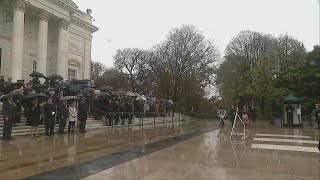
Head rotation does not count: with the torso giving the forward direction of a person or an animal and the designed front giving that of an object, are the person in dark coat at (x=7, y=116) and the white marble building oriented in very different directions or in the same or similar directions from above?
same or similar directions

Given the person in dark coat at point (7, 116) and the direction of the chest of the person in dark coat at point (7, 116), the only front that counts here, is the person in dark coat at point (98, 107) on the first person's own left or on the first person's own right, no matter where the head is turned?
on the first person's own left

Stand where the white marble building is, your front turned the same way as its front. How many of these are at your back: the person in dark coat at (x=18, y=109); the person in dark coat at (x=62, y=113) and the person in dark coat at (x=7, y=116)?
0

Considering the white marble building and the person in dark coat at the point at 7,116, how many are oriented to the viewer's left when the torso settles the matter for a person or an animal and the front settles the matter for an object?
0

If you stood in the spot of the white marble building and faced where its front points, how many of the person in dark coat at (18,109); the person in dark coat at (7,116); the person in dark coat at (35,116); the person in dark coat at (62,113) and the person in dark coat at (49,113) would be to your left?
0

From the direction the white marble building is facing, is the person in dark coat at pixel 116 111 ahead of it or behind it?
ahead

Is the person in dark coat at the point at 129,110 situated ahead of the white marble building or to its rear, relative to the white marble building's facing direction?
ahead

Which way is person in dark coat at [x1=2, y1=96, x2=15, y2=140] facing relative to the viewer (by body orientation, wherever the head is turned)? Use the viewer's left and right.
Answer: facing the viewer and to the right of the viewer

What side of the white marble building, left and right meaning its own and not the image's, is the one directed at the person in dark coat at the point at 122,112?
front

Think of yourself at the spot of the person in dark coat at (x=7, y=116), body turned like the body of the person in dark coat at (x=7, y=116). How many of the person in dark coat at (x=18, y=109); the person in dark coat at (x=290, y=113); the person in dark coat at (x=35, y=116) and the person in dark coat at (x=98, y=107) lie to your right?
0
